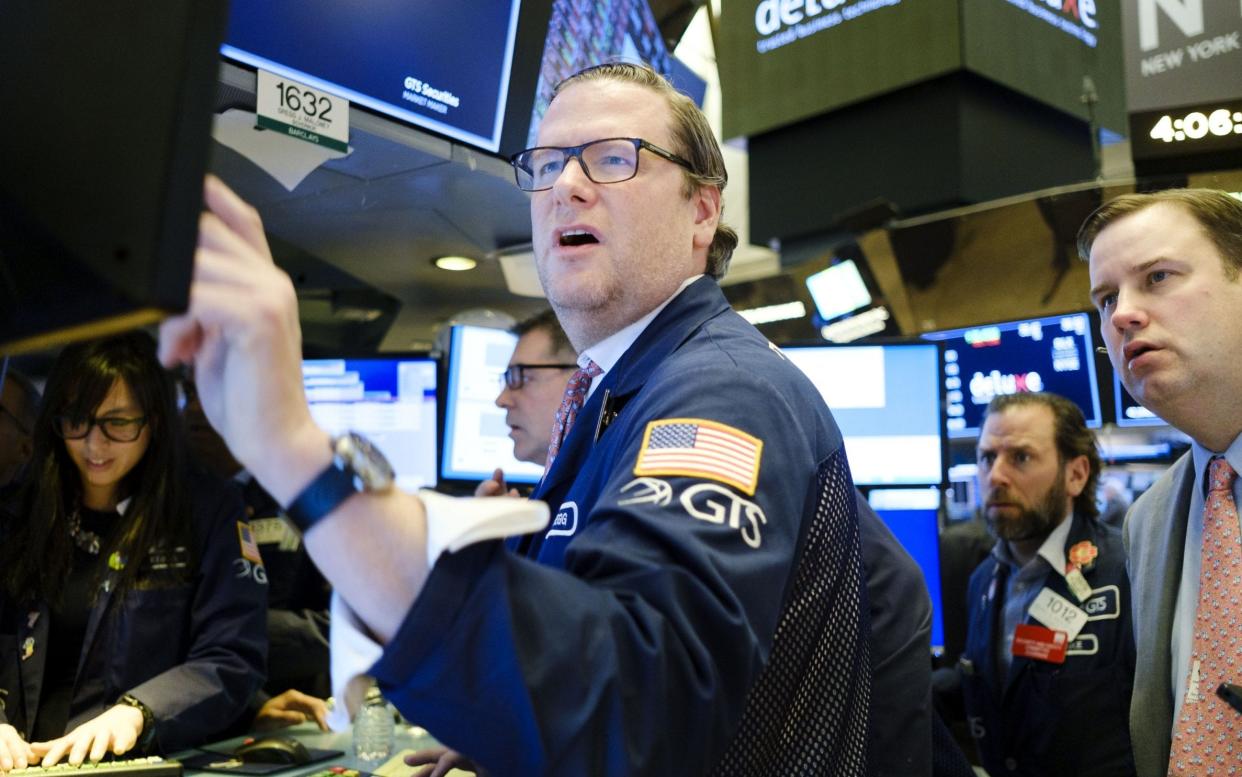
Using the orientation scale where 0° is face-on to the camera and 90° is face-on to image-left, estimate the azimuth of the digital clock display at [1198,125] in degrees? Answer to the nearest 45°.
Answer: approximately 0°

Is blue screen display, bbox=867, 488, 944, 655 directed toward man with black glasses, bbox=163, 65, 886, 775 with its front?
yes

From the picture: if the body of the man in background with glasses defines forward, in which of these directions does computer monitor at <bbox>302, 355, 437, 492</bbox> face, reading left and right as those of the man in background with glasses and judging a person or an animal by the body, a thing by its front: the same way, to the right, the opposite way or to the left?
to the left

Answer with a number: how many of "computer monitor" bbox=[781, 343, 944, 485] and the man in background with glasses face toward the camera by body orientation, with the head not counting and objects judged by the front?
1

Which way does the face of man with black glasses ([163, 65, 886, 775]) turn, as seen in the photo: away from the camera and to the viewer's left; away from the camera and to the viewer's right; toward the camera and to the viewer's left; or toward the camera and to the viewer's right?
toward the camera and to the viewer's left

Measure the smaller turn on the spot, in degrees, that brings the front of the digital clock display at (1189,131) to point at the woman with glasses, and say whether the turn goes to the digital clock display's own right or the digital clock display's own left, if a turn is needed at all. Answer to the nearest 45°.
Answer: approximately 45° to the digital clock display's own right

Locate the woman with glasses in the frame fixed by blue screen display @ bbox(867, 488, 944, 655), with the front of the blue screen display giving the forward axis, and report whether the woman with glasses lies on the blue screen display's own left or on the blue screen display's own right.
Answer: on the blue screen display's own right

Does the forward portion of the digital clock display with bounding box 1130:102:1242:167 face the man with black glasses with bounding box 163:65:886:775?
yes

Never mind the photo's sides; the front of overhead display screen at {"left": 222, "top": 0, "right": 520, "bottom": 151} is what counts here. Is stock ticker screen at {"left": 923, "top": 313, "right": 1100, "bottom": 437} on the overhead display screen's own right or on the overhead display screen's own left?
on the overhead display screen's own left

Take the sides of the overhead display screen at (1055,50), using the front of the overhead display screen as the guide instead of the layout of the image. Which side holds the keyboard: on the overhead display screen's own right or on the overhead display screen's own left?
on the overhead display screen's own right

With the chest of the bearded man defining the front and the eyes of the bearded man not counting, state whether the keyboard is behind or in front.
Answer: in front
